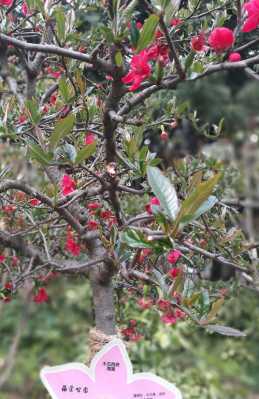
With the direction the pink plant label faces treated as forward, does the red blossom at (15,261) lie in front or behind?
behind

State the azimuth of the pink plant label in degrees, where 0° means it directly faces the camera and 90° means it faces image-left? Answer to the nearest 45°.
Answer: approximately 0°
